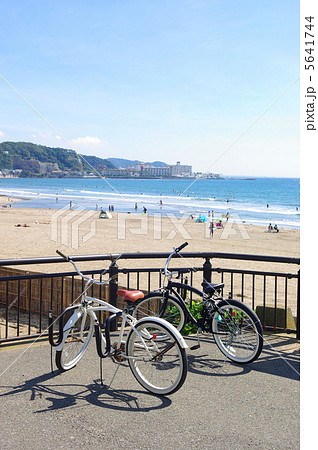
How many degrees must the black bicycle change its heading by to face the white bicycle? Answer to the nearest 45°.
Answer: approximately 90° to its left

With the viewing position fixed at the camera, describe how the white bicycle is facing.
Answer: facing away from the viewer and to the left of the viewer

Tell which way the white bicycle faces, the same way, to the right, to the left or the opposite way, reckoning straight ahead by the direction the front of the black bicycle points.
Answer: the same way

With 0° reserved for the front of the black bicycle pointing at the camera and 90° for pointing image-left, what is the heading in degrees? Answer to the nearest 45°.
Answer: approximately 135°

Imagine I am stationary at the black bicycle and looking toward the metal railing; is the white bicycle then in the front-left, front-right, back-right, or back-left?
back-left

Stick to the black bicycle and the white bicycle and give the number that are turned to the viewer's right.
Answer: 0
